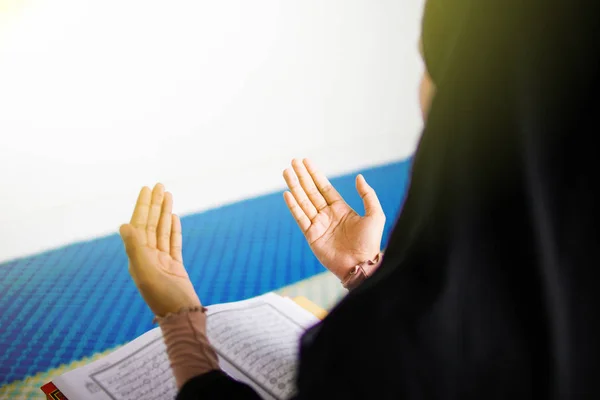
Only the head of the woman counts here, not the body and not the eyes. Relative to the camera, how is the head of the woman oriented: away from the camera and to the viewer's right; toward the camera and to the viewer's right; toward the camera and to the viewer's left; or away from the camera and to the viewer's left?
away from the camera and to the viewer's left

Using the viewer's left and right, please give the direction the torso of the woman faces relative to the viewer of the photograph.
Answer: facing away from the viewer and to the left of the viewer
